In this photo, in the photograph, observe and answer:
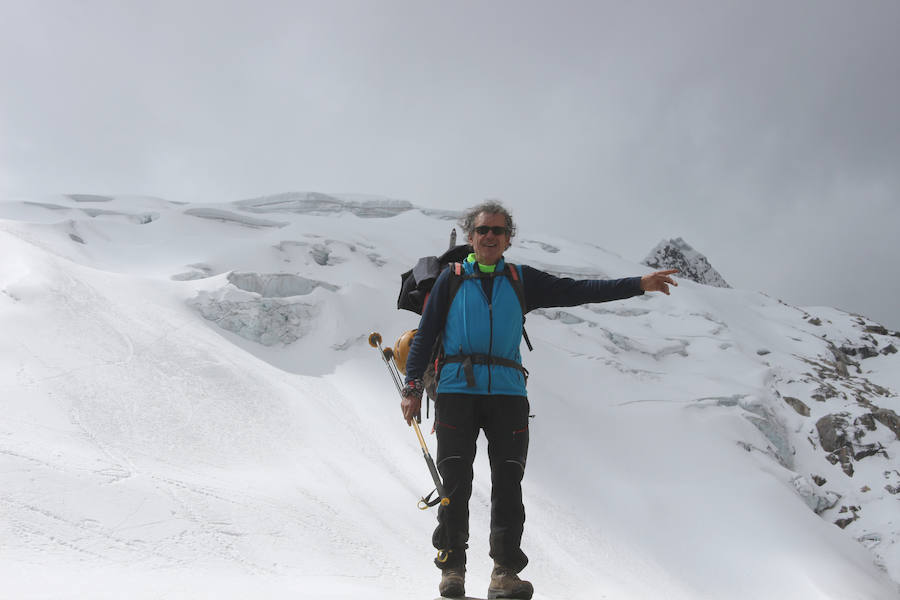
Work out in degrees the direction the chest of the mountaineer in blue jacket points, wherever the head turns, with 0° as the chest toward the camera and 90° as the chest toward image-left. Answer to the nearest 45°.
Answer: approximately 0°
